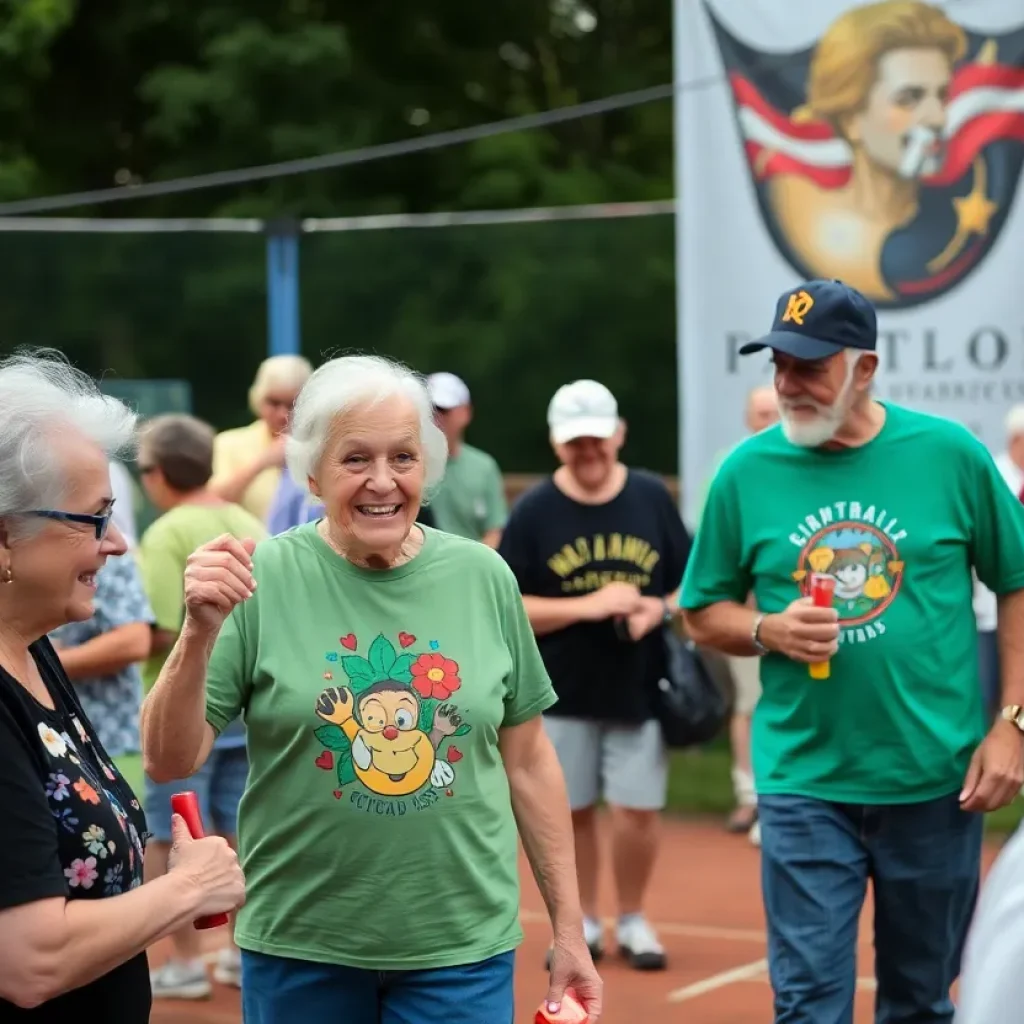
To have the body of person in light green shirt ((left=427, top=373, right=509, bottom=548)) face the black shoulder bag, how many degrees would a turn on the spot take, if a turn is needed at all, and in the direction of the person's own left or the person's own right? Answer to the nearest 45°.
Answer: approximately 90° to the person's own left

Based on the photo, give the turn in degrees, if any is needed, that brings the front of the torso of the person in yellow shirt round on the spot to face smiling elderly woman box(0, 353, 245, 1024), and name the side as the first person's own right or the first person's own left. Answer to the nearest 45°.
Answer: approximately 45° to the first person's own right

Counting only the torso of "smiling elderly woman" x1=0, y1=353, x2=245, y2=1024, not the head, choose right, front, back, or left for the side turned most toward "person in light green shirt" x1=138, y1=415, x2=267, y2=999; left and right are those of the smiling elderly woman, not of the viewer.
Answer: left

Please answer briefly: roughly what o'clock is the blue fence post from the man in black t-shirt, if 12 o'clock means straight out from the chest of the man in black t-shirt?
The blue fence post is roughly at 5 o'clock from the man in black t-shirt.

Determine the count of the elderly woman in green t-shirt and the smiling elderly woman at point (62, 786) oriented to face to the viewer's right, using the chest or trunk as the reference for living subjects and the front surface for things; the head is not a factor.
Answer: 1

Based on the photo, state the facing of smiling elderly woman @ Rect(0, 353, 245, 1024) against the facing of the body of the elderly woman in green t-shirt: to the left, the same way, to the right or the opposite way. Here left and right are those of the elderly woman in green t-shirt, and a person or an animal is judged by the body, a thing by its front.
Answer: to the left

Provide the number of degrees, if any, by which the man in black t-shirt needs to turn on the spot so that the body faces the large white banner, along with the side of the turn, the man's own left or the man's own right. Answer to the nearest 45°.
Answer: approximately 135° to the man's own left

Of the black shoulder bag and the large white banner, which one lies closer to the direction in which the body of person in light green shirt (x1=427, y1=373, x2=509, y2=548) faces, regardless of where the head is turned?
the black shoulder bag
